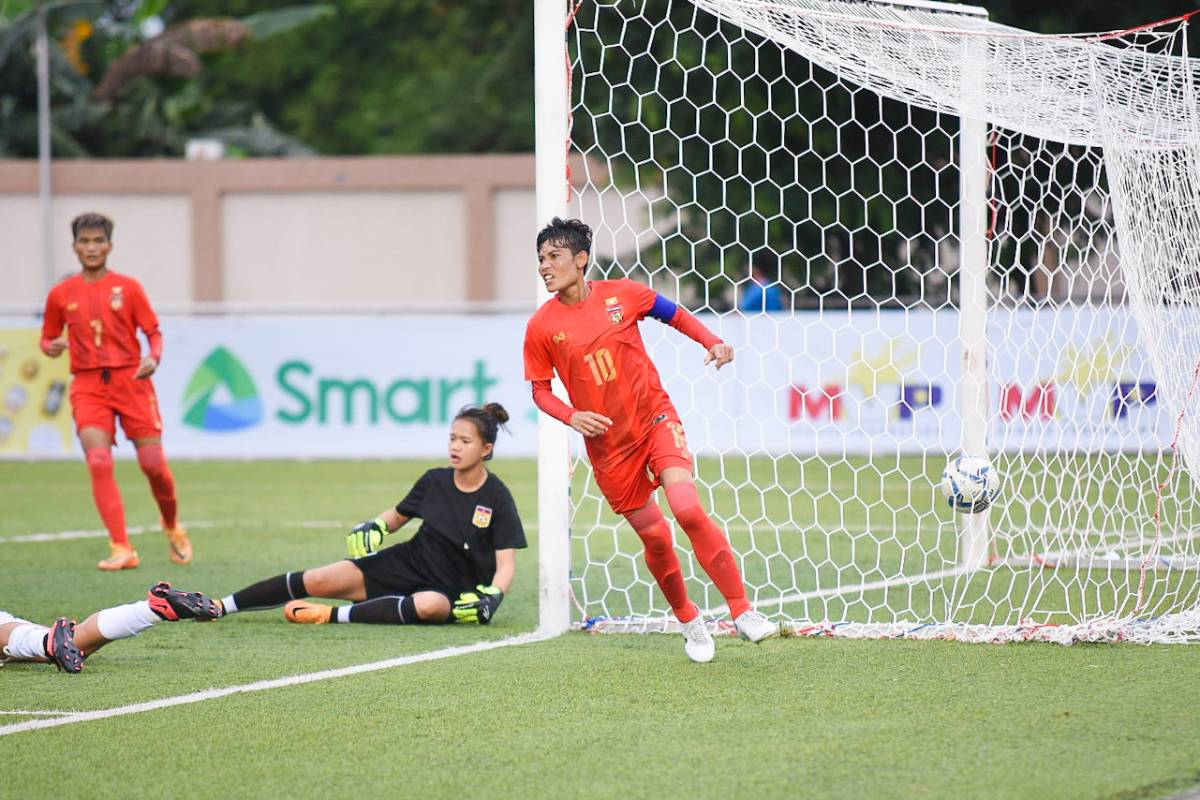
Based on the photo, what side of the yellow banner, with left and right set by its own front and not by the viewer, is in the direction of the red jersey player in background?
front

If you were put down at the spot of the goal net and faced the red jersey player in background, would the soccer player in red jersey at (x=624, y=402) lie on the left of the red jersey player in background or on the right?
left

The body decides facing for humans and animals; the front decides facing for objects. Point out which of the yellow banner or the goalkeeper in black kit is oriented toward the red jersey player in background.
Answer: the yellow banner

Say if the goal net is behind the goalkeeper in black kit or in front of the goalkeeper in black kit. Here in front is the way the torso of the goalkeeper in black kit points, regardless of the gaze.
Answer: behind

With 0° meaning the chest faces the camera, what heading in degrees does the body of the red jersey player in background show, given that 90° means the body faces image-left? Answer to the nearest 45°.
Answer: approximately 0°

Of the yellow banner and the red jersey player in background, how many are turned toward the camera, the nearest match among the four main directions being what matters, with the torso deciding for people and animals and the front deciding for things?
2

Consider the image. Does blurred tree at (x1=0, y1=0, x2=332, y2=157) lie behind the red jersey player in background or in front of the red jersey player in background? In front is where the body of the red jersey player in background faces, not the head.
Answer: behind

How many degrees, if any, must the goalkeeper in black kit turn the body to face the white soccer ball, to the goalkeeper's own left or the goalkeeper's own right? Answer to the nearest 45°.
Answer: approximately 135° to the goalkeeper's own left

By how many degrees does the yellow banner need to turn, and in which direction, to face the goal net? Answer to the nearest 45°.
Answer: approximately 45° to its left

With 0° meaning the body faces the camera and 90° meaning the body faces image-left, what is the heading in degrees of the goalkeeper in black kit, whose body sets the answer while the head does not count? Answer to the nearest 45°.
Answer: approximately 45°

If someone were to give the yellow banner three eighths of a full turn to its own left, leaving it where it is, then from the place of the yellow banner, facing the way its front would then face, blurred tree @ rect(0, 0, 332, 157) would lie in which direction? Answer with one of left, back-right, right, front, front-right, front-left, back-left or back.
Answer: front-left

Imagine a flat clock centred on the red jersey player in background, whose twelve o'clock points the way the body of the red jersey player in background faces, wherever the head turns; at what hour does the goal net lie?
The goal net is roughly at 10 o'clock from the red jersey player in background.

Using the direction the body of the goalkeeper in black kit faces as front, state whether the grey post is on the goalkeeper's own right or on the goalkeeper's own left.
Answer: on the goalkeeper's own right

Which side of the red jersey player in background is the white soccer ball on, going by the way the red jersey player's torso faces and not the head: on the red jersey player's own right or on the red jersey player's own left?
on the red jersey player's own left
